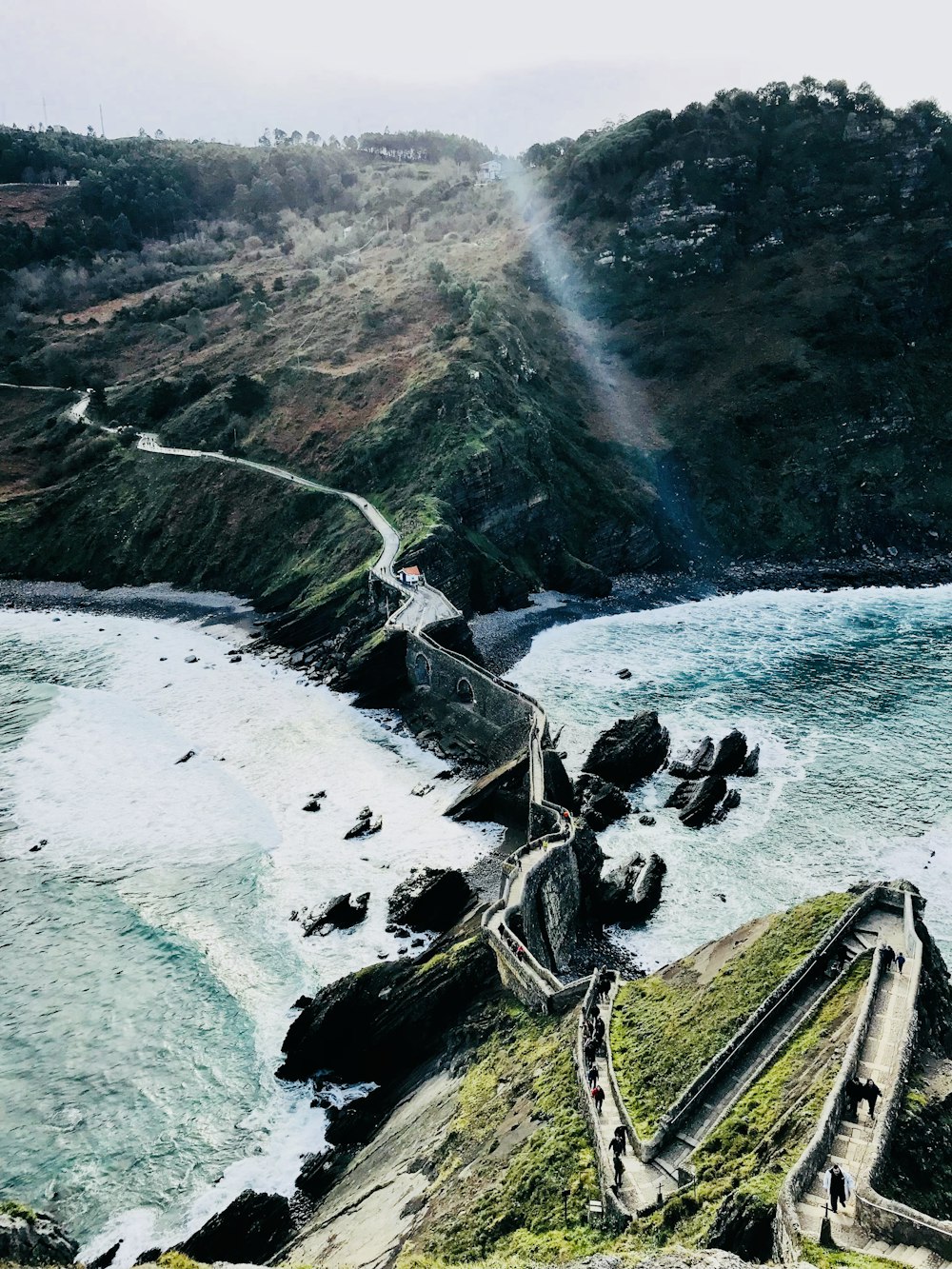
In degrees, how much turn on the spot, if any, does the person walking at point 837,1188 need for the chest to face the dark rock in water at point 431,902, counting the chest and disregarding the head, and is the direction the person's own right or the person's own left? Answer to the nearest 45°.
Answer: approximately 135° to the person's own right

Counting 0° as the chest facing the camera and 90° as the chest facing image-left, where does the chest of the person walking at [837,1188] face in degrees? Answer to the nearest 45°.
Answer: approximately 0°

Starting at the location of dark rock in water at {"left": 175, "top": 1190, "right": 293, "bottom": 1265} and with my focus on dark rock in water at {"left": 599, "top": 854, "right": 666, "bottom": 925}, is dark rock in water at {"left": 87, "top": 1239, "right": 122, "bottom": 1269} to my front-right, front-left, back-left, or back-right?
back-left

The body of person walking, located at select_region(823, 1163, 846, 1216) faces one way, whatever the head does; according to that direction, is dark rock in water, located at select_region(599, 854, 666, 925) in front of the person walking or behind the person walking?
behind

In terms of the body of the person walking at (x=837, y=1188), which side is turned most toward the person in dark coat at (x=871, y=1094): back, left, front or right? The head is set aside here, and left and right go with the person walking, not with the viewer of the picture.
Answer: back

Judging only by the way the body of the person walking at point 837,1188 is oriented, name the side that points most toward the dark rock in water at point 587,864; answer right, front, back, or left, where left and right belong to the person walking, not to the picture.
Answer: back

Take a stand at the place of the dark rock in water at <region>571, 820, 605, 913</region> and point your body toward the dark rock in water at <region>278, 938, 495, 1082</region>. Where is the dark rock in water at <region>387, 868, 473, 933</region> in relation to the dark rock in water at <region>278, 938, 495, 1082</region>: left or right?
right

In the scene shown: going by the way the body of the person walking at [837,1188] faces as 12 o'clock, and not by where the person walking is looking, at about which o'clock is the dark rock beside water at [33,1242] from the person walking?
The dark rock beside water is roughly at 3 o'clock from the person walking.
